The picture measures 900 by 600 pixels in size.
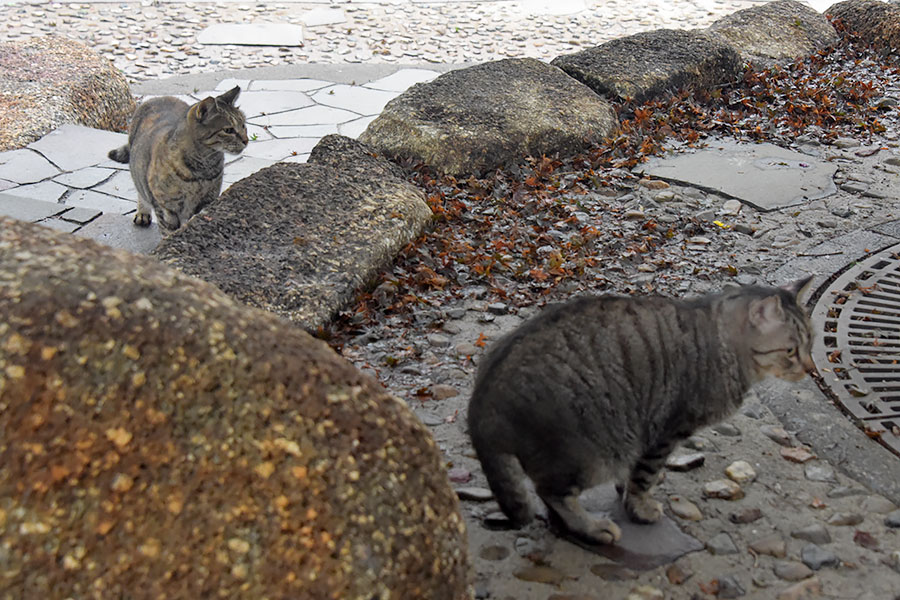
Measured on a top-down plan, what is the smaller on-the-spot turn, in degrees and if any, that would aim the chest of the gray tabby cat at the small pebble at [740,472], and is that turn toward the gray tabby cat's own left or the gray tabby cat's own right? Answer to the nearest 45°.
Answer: approximately 45° to the gray tabby cat's own left

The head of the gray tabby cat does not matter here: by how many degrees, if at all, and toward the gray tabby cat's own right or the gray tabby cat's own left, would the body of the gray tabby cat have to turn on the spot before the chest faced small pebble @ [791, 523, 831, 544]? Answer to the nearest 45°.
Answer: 0° — it already faces it

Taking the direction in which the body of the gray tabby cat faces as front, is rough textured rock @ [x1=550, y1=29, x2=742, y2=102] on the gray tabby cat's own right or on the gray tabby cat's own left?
on the gray tabby cat's own left

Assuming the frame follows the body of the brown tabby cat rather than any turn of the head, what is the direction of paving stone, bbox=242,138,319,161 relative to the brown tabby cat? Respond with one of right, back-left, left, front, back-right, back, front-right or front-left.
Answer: left

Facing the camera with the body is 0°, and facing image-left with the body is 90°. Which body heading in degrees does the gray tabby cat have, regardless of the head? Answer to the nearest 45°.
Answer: approximately 270°

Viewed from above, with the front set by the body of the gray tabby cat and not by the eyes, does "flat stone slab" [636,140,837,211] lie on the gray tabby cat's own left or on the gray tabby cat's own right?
on the gray tabby cat's own left

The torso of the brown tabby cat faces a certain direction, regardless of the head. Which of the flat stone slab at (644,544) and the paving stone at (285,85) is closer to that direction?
the flat stone slab

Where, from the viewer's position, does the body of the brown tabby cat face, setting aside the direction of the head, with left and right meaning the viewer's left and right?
facing the viewer and to the right of the viewer

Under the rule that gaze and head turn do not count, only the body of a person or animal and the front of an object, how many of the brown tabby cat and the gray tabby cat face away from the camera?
0
